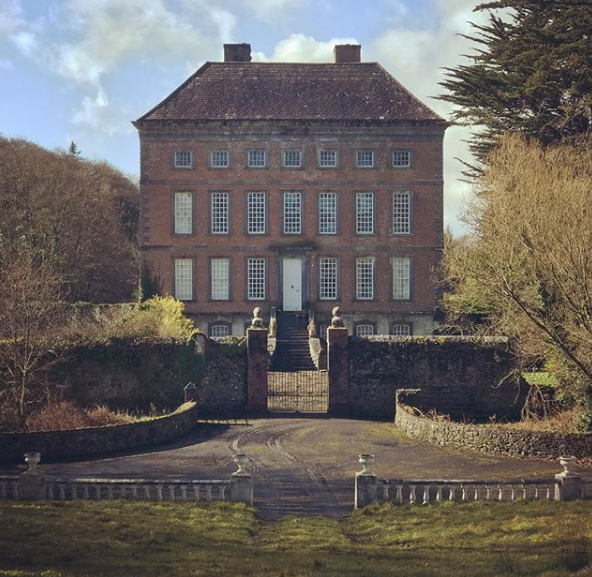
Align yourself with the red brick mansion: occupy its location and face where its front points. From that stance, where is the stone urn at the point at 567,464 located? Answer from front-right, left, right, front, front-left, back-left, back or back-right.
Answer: front

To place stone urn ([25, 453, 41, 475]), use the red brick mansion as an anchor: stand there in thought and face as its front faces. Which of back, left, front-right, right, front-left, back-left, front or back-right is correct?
front

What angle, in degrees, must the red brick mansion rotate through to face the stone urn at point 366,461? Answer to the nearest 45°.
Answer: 0° — it already faces it

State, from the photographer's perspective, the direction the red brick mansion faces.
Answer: facing the viewer

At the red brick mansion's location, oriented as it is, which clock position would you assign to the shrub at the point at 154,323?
The shrub is roughly at 1 o'clock from the red brick mansion.

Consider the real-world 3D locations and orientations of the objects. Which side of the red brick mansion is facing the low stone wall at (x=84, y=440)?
front

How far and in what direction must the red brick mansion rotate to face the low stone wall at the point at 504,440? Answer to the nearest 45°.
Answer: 0° — it already faces it

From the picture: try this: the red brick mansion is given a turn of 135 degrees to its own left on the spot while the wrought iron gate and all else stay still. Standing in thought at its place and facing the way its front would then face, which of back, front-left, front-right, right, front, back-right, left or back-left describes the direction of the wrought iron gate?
back-right

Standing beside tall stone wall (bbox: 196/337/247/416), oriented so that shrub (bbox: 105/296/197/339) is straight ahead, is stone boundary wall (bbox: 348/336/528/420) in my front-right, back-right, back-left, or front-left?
back-right

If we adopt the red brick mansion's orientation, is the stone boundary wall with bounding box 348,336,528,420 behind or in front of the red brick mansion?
in front

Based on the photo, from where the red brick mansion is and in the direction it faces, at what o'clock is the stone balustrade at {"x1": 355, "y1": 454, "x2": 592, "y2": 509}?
The stone balustrade is roughly at 12 o'clock from the red brick mansion.

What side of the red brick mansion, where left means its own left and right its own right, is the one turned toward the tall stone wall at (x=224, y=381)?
front

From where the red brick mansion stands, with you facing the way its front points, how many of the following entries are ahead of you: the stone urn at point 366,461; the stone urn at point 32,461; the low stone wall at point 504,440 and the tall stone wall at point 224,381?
4

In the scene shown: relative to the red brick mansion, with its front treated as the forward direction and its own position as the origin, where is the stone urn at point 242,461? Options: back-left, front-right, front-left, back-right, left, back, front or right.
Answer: front
